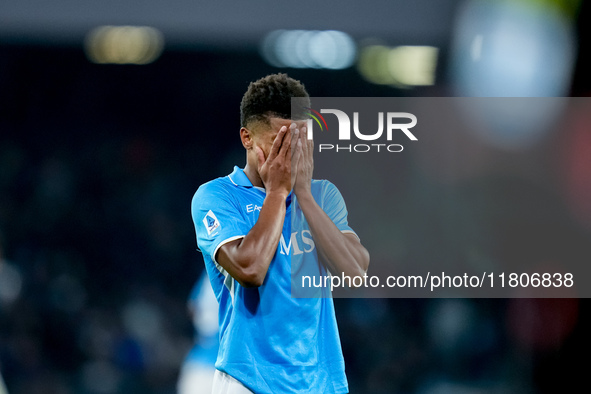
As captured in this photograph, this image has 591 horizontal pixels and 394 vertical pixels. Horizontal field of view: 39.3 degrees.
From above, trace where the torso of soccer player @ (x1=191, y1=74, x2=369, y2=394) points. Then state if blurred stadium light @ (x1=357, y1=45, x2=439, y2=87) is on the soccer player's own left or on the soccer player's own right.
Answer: on the soccer player's own left

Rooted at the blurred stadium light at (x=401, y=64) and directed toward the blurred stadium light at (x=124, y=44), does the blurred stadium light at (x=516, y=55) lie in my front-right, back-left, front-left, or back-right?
back-left

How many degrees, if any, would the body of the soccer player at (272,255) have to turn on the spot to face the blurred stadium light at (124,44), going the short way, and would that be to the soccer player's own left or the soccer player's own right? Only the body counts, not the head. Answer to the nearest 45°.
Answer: approximately 135° to the soccer player's own left

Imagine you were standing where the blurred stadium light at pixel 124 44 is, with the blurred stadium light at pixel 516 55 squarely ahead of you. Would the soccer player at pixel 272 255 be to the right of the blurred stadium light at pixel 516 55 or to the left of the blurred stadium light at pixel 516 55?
right

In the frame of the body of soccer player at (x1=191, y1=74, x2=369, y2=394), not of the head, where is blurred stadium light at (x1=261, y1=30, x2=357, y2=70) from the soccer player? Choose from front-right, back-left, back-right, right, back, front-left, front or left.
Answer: back-left

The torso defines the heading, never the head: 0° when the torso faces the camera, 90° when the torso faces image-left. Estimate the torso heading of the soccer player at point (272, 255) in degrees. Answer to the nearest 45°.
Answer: approximately 315°

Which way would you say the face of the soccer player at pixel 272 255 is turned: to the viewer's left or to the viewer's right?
to the viewer's right
